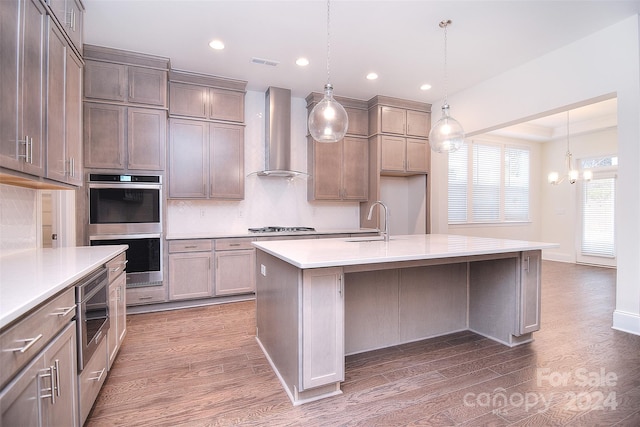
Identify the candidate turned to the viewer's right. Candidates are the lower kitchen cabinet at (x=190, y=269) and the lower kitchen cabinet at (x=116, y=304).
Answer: the lower kitchen cabinet at (x=116, y=304)

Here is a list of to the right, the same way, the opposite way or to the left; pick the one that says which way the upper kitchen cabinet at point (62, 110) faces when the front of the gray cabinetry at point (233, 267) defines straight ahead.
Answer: to the left

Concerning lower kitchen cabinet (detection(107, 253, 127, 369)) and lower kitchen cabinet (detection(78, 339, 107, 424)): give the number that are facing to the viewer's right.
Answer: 2

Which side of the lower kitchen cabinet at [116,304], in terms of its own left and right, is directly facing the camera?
right

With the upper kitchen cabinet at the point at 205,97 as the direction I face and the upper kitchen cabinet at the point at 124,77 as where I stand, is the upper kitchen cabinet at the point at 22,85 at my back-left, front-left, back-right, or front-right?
back-right

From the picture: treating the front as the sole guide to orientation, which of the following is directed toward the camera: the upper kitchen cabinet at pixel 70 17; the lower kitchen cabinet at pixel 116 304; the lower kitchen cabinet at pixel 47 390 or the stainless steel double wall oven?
the stainless steel double wall oven

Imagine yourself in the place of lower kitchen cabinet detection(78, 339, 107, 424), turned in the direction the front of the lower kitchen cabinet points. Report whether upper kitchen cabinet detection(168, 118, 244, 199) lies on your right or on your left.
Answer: on your left

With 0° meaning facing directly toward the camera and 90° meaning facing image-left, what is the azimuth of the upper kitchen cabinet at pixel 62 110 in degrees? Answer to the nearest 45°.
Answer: approximately 270°

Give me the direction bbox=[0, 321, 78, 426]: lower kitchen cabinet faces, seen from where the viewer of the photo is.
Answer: facing to the right of the viewer

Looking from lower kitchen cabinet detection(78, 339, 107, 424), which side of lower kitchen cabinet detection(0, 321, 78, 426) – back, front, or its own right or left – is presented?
left

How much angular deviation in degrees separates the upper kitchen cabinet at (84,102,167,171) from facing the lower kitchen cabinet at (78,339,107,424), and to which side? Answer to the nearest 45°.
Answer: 0° — it already faces it

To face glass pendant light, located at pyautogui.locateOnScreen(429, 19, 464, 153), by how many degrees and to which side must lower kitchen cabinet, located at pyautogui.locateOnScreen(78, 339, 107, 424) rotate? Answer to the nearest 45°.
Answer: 0° — it already faces it

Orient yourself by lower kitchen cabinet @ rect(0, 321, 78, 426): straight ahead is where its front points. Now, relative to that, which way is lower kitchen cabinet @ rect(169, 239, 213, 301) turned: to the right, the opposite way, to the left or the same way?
to the right
